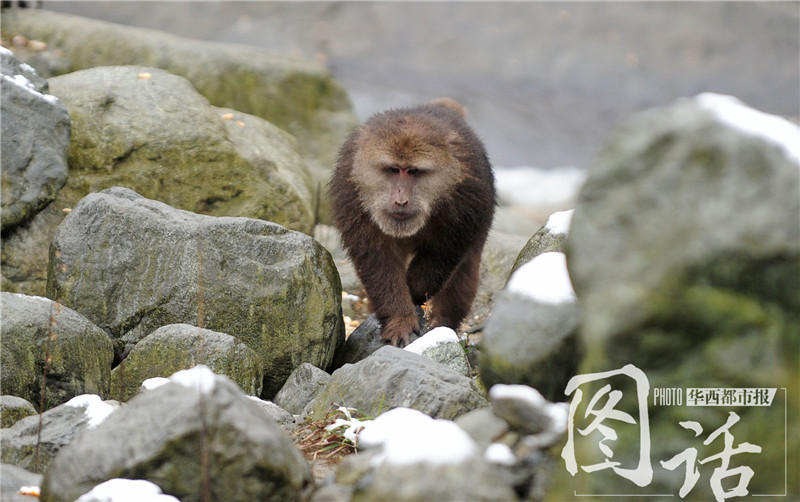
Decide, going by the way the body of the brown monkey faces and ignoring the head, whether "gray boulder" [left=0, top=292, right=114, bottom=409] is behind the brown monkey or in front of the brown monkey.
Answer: in front

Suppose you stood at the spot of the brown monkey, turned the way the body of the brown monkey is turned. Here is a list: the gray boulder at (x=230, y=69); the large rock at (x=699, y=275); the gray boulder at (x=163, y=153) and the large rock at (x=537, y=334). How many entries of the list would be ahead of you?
2

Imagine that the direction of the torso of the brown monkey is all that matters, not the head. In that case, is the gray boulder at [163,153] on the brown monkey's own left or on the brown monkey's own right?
on the brown monkey's own right

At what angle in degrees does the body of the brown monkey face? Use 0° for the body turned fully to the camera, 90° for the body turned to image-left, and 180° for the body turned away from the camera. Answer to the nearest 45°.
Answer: approximately 0°

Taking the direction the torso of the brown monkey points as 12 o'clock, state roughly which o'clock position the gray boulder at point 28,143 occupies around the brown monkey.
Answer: The gray boulder is roughly at 3 o'clock from the brown monkey.

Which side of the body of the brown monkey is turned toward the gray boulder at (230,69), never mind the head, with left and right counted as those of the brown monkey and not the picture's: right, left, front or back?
back

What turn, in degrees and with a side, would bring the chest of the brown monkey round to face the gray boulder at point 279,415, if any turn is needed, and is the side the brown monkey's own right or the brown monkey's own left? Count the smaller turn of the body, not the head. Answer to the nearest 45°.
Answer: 0° — it already faces it

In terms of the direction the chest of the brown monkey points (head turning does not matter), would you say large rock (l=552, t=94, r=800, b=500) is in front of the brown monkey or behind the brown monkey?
in front

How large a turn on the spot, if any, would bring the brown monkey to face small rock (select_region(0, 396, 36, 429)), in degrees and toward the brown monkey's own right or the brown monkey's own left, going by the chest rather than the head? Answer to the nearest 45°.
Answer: approximately 45° to the brown monkey's own right

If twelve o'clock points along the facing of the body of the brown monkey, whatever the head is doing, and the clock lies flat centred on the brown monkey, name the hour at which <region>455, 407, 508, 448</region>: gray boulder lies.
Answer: The gray boulder is roughly at 12 o'clock from the brown monkey.
